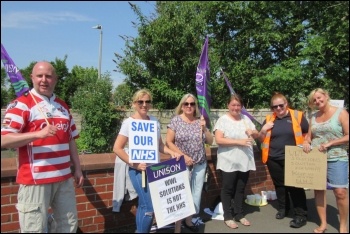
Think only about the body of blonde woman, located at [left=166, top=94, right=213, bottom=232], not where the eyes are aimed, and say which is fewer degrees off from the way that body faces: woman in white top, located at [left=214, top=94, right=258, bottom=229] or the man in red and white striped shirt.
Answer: the man in red and white striped shirt

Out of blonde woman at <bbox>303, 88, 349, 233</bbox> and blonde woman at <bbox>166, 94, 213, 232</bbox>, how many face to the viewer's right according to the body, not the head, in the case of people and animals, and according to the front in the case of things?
0

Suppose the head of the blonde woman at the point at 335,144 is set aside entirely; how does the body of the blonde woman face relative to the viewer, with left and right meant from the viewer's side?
facing the viewer and to the left of the viewer

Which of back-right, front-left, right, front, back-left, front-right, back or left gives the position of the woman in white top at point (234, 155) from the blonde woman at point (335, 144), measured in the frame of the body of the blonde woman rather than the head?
front-right

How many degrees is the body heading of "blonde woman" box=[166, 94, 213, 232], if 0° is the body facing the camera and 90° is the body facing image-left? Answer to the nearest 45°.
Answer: approximately 0°

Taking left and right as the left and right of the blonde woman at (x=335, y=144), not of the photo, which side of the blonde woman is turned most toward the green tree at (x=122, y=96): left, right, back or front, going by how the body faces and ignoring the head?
right

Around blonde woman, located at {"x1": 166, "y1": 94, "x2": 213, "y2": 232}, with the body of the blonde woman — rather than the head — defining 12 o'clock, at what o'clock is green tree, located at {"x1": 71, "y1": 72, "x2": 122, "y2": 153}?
The green tree is roughly at 5 o'clock from the blonde woman.

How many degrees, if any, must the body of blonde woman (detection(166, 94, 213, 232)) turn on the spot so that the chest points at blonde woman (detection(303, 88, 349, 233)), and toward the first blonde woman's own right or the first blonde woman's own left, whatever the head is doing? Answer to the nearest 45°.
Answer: approximately 90° to the first blonde woman's own left
